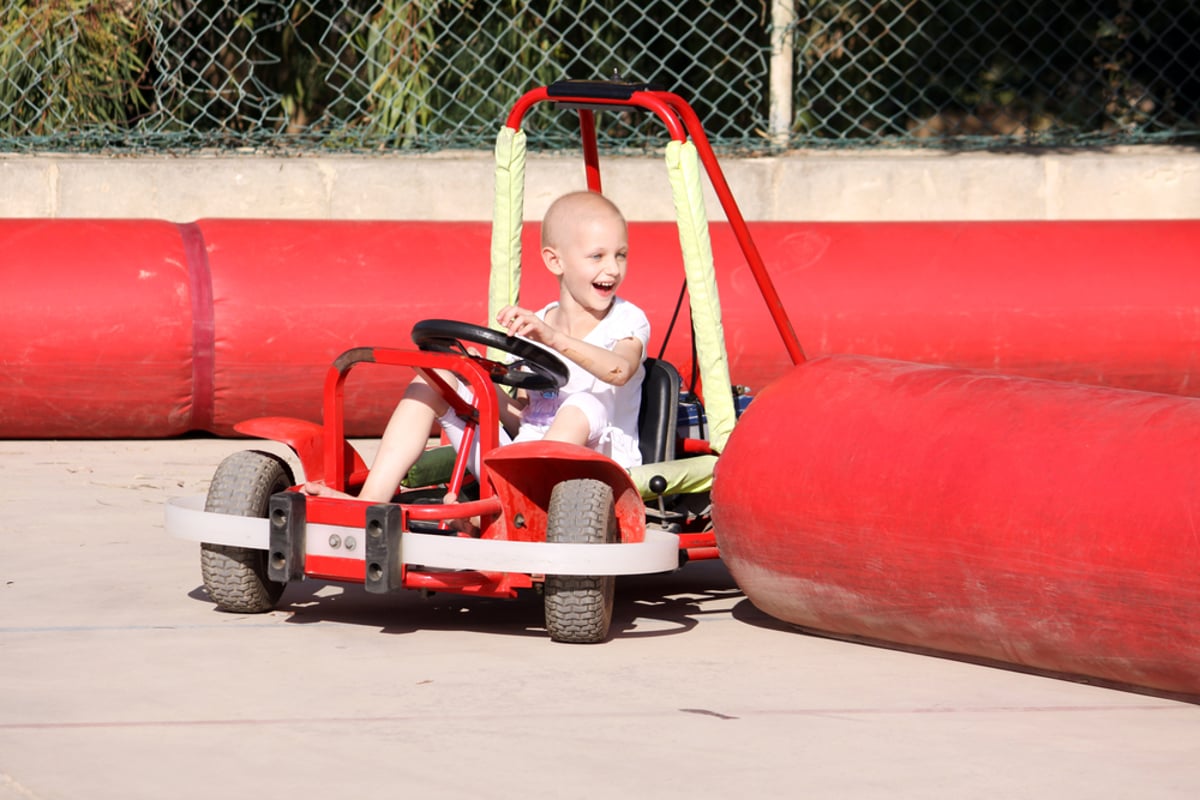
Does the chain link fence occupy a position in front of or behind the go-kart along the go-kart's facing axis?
behind

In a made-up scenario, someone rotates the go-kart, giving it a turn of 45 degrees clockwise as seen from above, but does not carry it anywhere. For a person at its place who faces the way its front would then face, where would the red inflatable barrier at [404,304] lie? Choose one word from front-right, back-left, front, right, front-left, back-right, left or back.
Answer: right

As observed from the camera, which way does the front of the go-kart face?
facing the viewer and to the left of the viewer

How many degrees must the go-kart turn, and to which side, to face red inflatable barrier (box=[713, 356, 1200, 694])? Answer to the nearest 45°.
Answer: approximately 135° to its left

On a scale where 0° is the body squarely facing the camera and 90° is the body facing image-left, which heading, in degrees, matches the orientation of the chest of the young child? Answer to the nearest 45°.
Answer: approximately 45°

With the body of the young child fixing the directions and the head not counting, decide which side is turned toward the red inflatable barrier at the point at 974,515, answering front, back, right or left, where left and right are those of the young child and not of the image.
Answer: left

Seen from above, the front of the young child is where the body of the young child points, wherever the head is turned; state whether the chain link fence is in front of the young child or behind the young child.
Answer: behind
